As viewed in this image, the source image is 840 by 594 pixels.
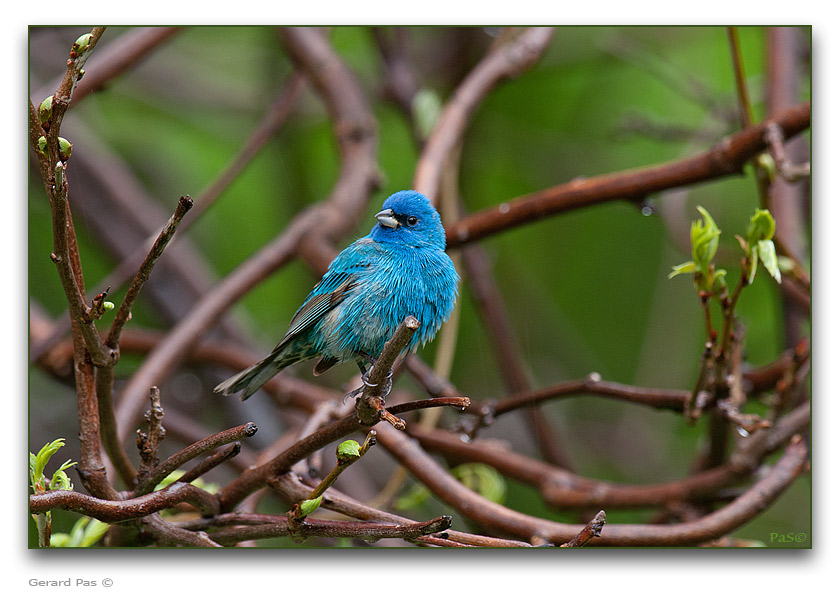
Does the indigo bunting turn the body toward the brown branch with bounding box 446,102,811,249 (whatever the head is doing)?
no

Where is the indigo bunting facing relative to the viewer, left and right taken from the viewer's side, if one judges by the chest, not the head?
facing the viewer and to the right of the viewer

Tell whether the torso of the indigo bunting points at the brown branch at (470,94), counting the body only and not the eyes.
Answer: no

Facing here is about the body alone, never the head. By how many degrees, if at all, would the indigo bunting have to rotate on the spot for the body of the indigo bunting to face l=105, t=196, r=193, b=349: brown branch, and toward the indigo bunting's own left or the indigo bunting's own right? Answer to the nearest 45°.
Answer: approximately 90° to the indigo bunting's own right
